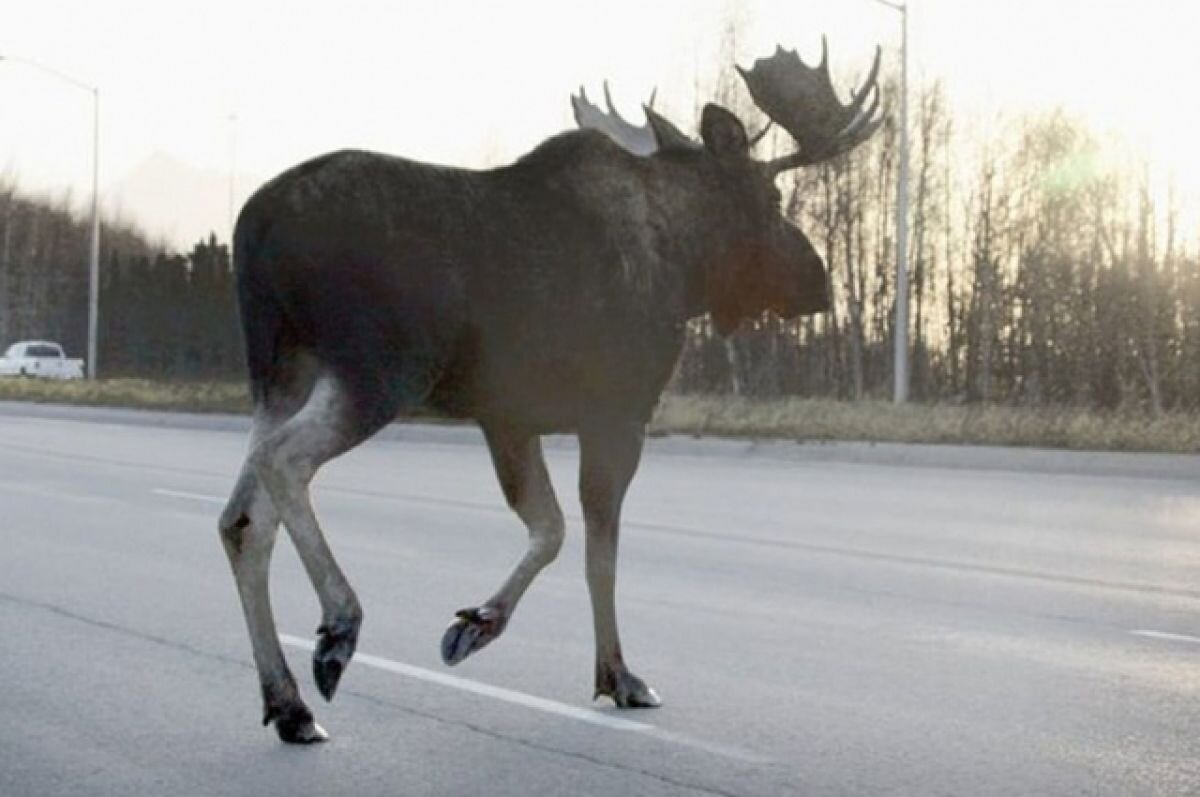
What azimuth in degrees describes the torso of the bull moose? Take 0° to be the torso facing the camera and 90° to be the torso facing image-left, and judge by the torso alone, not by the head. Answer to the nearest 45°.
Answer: approximately 225°
